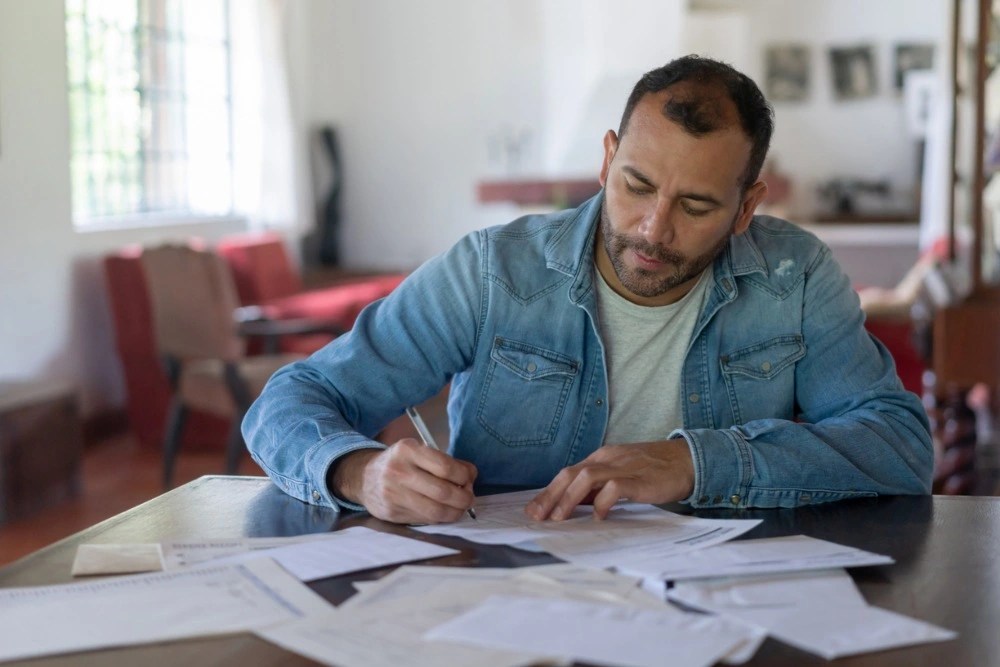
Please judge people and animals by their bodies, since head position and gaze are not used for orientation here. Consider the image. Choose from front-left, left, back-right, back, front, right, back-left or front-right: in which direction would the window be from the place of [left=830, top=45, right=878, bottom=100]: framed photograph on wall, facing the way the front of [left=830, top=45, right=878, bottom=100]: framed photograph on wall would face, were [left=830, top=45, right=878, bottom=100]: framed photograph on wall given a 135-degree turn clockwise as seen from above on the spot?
left

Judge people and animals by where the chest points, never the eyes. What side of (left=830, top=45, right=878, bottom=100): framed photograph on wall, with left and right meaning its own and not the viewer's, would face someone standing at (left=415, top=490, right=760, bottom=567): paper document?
front

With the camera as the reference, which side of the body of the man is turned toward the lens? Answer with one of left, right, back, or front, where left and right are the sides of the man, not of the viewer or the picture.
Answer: front

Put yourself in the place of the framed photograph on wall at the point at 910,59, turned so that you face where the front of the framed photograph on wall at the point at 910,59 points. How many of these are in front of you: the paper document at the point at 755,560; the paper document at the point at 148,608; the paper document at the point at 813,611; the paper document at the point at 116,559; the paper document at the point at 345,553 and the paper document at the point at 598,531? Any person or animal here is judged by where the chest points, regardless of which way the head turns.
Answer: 6

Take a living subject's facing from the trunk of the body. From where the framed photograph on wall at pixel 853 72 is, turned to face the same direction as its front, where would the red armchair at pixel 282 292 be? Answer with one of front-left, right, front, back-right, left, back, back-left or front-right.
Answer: front-right

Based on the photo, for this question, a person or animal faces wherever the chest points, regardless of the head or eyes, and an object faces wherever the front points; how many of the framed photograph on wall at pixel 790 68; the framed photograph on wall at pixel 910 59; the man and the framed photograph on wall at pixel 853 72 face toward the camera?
4

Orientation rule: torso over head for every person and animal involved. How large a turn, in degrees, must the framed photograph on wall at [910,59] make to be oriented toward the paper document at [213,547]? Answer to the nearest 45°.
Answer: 0° — it already faces it

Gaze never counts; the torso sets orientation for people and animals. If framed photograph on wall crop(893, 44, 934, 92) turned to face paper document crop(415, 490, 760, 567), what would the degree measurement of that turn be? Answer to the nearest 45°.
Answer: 0° — it already faces it

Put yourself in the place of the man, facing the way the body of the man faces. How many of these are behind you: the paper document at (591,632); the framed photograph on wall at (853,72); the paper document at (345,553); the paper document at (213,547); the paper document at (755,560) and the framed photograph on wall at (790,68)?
2

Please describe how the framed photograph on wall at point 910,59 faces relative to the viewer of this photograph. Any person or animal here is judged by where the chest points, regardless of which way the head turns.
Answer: facing the viewer

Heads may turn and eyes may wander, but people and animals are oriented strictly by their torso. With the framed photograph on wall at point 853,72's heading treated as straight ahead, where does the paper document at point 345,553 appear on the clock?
The paper document is roughly at 12 o'clock from the framed photograph on wall.

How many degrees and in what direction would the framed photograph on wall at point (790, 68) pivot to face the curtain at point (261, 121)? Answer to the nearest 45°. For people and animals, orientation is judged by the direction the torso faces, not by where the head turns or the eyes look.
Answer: approximately 45° to its right

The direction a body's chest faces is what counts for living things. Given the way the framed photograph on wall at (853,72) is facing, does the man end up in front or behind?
in front

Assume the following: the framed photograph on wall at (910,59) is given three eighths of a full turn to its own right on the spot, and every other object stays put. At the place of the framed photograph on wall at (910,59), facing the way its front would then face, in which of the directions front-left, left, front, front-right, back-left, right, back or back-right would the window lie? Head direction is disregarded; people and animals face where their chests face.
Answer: left

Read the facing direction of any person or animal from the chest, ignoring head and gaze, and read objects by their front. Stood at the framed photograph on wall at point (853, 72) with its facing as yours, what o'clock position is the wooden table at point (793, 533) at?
The wooden table is roughly at 12 o'clock from the framed photograph on wall.

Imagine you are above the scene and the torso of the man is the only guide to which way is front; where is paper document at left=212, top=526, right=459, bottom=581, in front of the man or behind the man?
in front

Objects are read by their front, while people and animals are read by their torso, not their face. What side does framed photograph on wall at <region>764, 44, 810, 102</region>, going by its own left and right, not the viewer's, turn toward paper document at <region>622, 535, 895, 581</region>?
front
